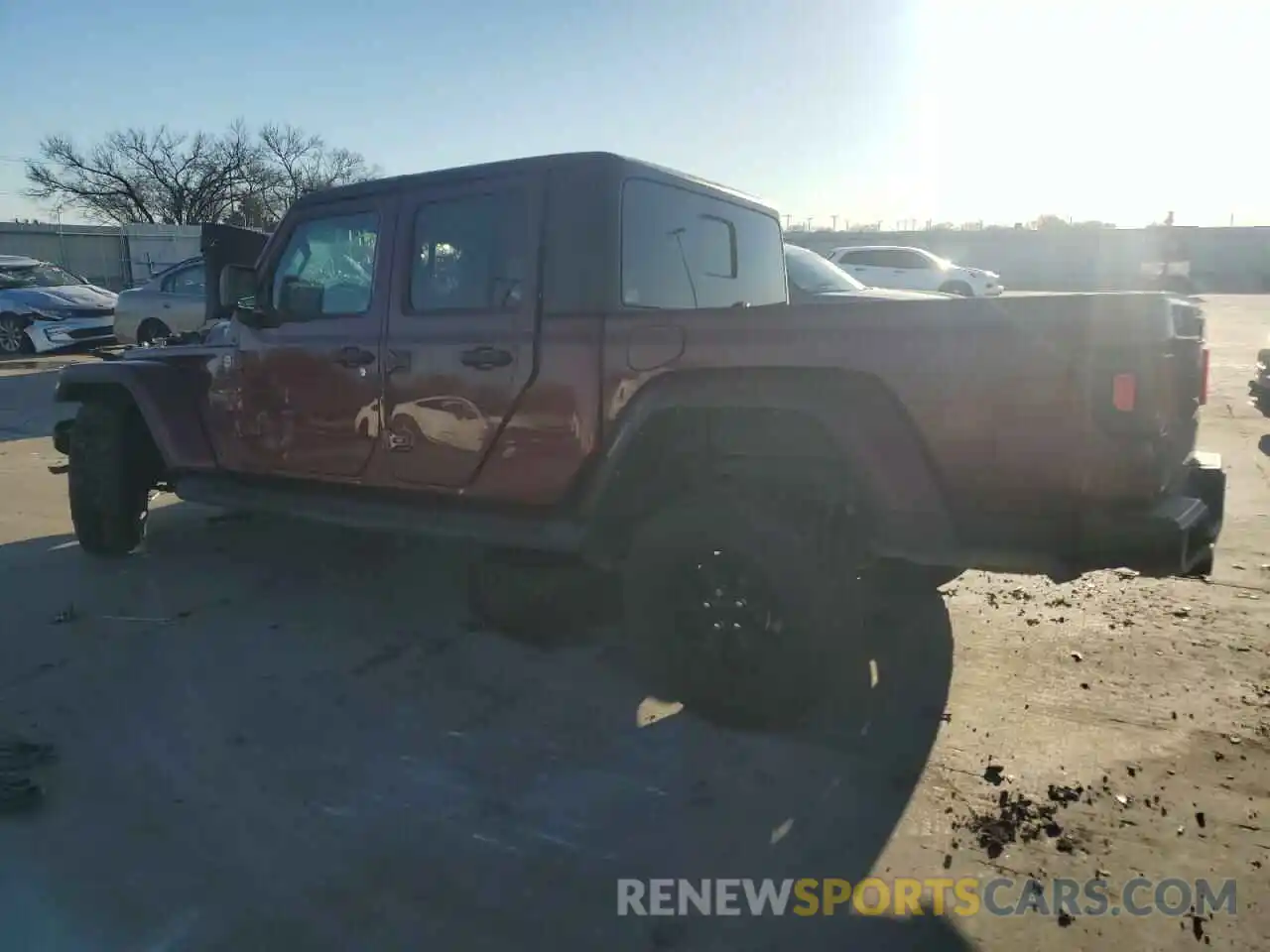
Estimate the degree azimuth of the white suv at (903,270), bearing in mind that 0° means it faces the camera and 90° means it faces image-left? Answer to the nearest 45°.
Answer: approximately 270°

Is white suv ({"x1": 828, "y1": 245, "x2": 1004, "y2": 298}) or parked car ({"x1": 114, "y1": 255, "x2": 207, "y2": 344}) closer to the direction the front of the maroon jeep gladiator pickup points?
the parked car

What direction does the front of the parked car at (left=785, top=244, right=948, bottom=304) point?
to the viewer's right

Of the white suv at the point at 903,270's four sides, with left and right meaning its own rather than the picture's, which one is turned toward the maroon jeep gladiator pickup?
right

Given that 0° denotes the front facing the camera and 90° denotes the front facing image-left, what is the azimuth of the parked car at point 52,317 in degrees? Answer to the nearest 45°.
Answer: approximately 315°

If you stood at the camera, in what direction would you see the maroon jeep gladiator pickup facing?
facing away from the viewer and to the left of the viewer
